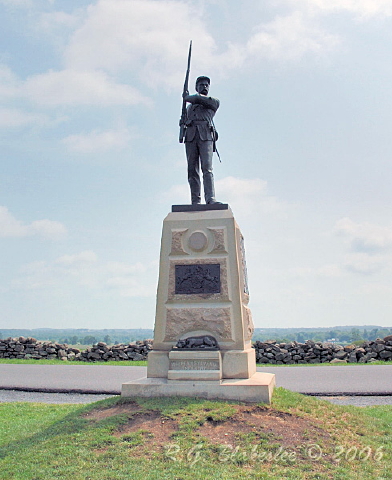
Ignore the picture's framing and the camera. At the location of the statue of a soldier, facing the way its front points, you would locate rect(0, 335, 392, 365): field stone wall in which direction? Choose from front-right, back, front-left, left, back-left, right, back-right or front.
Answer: back

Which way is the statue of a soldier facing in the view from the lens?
facing the viewer

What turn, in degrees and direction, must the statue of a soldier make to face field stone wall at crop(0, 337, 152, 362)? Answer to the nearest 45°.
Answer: approximately 135° to its right
